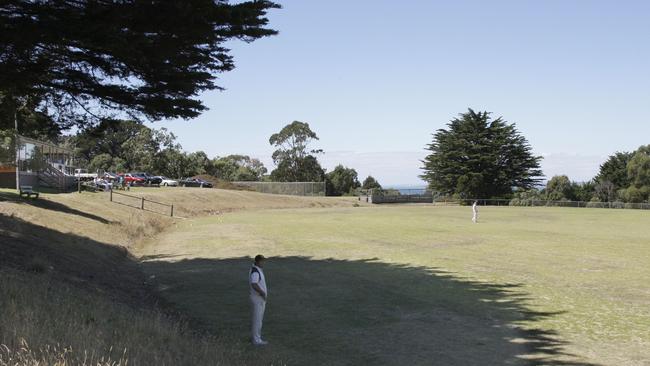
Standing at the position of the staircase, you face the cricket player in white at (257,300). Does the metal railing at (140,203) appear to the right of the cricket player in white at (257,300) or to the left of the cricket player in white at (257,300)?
left

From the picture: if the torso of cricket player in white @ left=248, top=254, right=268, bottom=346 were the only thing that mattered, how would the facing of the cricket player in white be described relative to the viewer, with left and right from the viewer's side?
facing to the right of the viewer

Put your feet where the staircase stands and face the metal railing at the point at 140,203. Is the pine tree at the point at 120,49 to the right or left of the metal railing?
right

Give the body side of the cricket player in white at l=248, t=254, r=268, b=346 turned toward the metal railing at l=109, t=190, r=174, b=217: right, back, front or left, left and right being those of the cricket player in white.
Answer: left

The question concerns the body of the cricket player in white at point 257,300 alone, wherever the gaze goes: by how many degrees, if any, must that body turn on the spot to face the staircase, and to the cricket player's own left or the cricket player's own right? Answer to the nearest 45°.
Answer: approximately 135° to the cricket player's own left
